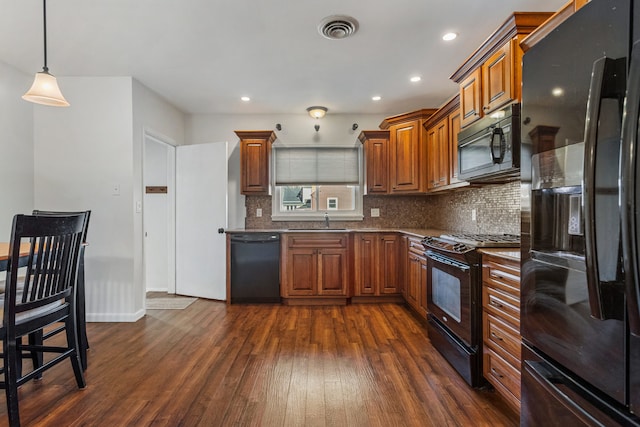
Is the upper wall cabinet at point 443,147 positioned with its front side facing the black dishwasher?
yes

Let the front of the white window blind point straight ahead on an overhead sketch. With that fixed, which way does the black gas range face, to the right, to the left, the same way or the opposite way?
to the right

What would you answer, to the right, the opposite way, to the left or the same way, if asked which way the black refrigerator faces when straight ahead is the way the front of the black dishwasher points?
to the right

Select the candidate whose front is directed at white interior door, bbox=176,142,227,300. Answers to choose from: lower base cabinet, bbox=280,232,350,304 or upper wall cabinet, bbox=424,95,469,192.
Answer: the upper wall cabinet

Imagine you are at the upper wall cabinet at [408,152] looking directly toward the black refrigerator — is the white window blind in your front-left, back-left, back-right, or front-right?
back-right

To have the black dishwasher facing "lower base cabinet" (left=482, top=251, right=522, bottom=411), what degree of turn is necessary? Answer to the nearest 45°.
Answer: approximately 45° to its left

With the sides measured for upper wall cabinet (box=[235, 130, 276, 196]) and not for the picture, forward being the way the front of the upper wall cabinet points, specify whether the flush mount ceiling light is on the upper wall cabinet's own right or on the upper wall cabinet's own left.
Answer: on the upper wall cabinet's own left

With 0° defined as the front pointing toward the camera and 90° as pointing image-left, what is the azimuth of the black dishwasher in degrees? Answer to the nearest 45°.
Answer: approximately 0°
